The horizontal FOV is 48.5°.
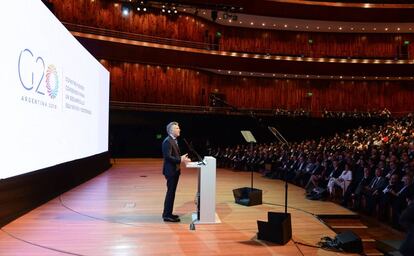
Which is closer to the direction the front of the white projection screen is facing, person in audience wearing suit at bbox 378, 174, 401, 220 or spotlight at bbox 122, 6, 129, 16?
the person in audience wearing suit

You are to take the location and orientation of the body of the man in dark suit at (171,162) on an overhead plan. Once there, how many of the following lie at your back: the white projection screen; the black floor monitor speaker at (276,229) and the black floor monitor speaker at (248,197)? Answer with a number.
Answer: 1

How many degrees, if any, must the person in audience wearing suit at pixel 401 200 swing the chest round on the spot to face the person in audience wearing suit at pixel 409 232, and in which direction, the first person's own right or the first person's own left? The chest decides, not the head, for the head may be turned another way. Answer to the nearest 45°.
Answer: approximately 90° to the first person's own left

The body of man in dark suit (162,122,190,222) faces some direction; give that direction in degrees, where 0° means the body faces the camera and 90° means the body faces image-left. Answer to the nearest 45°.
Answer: approximately 270°

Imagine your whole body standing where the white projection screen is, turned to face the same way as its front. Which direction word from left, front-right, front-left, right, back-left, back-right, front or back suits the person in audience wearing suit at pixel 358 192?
front-left

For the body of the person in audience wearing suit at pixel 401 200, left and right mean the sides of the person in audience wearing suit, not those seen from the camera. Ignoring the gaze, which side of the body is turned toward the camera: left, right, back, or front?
left

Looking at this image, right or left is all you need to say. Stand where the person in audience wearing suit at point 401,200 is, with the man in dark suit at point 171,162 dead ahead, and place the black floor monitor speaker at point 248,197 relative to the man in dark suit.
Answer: right

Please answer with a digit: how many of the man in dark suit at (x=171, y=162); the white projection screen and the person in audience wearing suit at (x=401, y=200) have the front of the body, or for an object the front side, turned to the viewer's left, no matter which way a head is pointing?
1

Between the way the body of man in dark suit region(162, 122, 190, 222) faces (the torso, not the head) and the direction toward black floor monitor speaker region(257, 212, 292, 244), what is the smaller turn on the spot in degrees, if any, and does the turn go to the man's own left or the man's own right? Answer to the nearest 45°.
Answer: approximately 45° to the man's own right

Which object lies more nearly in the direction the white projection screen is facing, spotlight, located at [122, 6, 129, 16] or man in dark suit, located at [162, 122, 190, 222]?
the man in dark suit

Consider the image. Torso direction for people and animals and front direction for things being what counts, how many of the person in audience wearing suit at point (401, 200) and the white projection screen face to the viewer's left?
1

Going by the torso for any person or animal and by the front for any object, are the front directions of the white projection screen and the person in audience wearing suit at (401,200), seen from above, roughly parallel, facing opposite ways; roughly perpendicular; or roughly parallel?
roughly parallel, facing opposite ways

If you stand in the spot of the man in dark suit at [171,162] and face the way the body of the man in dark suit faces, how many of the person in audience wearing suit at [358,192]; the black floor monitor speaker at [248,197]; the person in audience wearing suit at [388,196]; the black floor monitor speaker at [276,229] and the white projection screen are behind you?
1

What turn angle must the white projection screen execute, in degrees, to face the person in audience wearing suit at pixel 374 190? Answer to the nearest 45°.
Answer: approximately 45° to its left

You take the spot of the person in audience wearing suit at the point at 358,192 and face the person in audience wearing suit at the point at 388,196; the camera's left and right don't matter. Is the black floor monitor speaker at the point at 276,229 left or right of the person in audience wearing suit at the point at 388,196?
right
